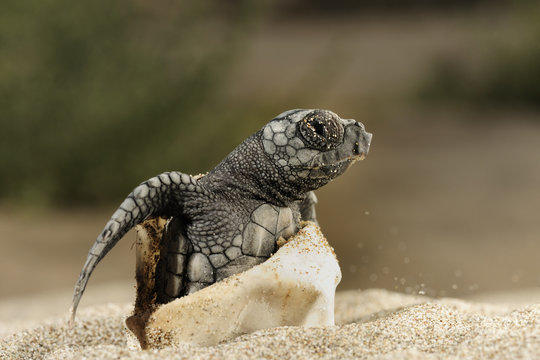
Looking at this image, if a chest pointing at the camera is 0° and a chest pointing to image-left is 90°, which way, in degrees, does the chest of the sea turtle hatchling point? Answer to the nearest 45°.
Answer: approximately 315°
